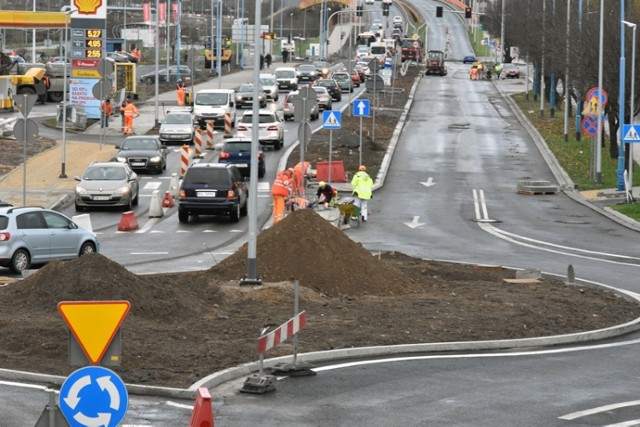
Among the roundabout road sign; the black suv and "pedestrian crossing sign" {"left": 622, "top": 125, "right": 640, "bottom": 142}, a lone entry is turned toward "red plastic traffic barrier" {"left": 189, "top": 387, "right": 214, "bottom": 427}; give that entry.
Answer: the pedestrian crossing sign

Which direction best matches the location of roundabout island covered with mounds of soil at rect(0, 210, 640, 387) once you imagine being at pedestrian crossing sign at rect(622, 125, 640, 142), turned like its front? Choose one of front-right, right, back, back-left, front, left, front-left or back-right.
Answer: front

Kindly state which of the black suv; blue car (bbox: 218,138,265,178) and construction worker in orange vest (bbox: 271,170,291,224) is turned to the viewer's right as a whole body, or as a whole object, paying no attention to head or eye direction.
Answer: the construction worker in orange vest

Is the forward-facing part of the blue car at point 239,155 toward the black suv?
no

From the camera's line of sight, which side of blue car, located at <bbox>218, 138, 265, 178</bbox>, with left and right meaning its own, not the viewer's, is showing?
back

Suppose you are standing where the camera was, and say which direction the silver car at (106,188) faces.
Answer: facing the viewer

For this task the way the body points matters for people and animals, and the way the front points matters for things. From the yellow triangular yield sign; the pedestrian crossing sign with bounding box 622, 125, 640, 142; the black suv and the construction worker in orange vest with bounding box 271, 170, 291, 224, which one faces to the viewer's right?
the construction worker in orange vest

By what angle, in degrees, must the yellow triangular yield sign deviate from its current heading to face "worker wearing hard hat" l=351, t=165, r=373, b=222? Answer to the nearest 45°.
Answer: approximately 180°

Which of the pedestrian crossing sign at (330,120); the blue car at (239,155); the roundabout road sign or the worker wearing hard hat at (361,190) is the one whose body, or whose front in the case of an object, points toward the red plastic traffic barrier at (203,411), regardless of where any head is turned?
the pedestrian crossing sign

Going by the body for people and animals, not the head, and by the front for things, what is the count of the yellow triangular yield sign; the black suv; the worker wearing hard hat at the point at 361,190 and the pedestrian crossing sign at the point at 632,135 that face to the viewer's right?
0

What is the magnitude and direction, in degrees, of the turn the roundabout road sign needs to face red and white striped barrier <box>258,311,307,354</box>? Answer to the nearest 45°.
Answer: approximately 180°

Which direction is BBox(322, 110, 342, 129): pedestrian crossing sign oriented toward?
toward the camera

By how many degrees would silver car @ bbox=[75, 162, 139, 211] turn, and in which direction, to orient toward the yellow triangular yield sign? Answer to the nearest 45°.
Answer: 0° — it already faces it

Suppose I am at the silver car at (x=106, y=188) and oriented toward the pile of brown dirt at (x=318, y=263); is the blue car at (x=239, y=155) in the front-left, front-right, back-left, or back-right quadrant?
back-left

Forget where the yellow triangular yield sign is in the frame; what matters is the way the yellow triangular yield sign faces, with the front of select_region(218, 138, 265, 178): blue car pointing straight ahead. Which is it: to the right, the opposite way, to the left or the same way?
the opposite way

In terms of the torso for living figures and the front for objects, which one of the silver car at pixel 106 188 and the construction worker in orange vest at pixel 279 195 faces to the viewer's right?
the construction worker in orange vest

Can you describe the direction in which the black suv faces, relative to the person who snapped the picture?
facing away from the viewer

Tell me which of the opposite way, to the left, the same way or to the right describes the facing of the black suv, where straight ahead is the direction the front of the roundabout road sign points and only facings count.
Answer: the opposite way
